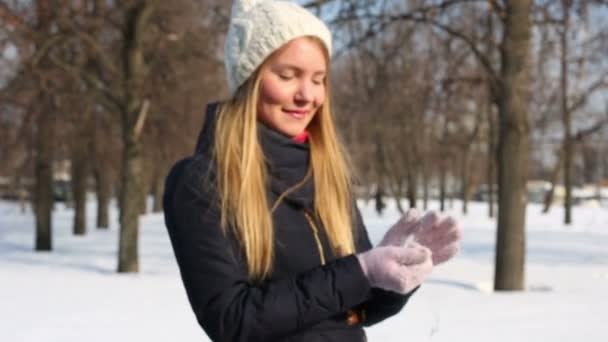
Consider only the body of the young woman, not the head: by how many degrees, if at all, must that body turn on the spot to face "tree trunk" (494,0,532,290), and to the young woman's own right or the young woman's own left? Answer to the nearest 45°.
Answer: approximately 135° to the young woman's own left

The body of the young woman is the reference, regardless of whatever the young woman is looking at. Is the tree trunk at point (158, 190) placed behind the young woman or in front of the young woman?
behind

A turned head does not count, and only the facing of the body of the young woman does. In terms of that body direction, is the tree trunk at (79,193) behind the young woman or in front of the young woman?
behind

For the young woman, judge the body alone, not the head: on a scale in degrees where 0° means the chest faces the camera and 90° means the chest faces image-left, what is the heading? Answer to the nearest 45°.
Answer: approximately 315°

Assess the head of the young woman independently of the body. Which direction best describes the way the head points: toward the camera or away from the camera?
toward the camera
